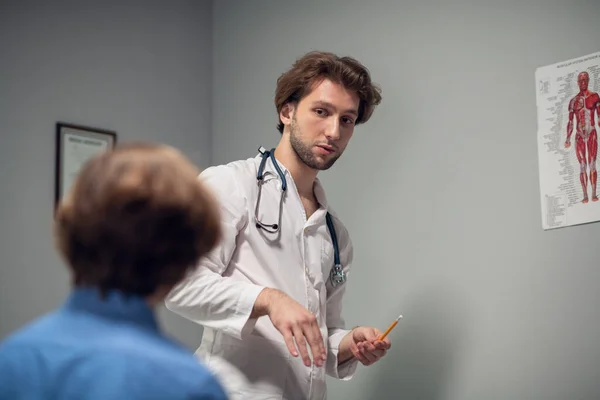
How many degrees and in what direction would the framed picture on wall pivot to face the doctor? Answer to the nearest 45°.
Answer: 0° — it already faces them

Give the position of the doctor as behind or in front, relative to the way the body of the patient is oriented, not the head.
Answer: in front

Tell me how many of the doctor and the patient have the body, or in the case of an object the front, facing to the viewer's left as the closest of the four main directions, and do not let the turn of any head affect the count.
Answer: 0

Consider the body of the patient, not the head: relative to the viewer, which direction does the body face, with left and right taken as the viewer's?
facing away from the viewer and to the right of the viewer

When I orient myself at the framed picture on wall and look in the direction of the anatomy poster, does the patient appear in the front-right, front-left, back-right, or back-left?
front-right

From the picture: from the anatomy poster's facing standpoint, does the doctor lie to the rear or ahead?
ahead

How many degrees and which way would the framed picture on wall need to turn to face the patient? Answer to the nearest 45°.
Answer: approximately 45° to its right

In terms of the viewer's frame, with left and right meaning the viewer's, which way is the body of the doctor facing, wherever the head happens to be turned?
facing the viewer and to the right of the viewer

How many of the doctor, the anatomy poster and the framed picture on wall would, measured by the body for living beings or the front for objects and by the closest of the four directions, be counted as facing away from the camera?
0

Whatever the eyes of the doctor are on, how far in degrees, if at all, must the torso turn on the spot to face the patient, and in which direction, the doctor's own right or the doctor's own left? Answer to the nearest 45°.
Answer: approximately 45° to the doctor's own right

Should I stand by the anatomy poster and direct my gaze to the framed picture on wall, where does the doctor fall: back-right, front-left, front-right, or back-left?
front-left

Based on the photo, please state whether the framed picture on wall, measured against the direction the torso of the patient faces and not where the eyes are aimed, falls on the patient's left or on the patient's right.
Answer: on the patient's left

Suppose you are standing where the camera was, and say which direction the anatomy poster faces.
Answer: facing the viewer and to the left of the viewer

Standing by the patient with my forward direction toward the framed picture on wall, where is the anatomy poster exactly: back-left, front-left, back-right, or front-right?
front-right
